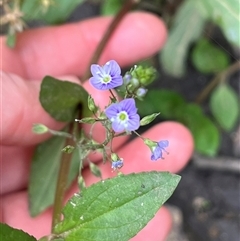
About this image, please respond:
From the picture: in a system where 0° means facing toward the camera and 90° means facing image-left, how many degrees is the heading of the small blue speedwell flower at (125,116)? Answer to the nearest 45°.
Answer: approximately 0°
